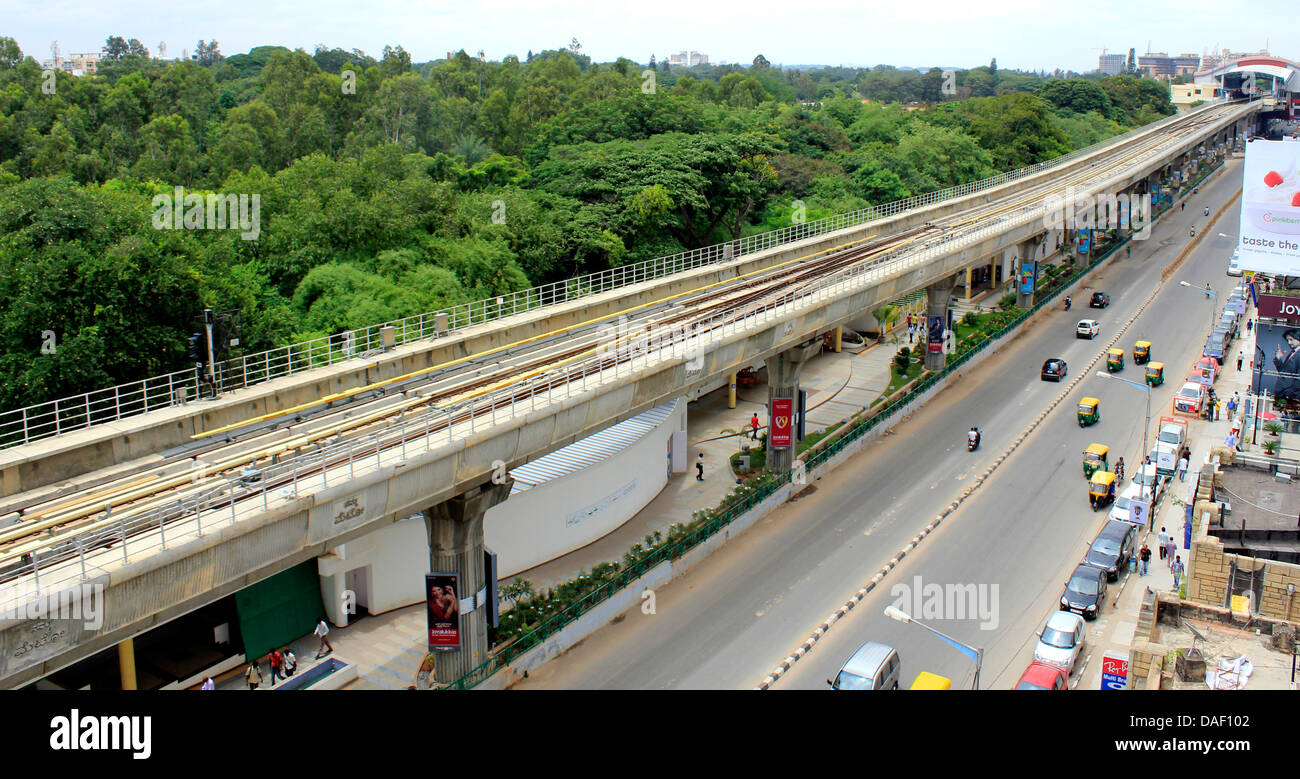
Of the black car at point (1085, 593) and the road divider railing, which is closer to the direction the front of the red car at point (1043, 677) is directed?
the road divider railing

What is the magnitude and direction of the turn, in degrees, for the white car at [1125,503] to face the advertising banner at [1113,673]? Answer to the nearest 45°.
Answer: approximately 45° to its left

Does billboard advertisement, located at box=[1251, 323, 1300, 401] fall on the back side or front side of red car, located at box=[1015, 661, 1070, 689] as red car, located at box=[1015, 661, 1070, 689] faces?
on the back side

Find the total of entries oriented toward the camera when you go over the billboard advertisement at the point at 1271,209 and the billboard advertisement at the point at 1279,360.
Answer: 2

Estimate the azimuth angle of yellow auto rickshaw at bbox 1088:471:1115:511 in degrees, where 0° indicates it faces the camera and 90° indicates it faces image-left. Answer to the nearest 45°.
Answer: approximately 45°
